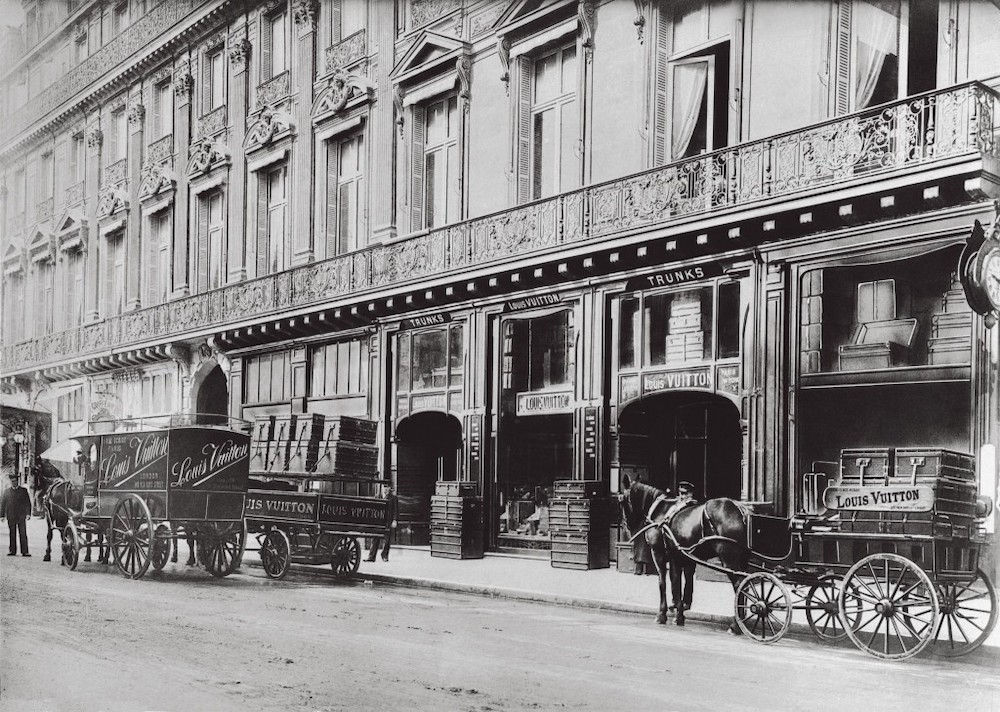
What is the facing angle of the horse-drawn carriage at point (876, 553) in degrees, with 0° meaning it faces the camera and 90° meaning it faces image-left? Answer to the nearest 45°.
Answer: approximately 135°

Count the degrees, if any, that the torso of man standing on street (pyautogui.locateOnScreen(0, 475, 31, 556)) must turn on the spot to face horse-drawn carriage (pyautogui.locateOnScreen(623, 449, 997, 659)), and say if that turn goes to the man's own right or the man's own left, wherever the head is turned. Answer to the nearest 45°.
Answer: approximately 45° to the man's own left

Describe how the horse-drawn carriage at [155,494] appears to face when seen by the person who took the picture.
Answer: facing away from the viewer and to the left of the viewer

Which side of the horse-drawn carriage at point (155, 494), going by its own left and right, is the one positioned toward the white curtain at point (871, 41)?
back

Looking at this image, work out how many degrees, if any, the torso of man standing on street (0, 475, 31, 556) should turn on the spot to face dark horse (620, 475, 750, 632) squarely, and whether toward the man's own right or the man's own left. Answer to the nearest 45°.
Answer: approximately 45° to the man's own left

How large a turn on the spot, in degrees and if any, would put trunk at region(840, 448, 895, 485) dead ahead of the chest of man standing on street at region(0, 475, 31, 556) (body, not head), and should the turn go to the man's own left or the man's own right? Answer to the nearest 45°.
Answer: approximately 45° to the man's own left

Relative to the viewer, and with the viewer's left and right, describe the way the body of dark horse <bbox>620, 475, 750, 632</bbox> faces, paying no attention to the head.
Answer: facing away from the viewer and to the left of the viewer

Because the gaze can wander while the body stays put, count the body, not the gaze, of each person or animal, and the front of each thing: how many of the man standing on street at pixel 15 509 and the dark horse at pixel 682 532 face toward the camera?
1

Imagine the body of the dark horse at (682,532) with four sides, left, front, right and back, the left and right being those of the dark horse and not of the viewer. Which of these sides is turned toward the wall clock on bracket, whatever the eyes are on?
back
